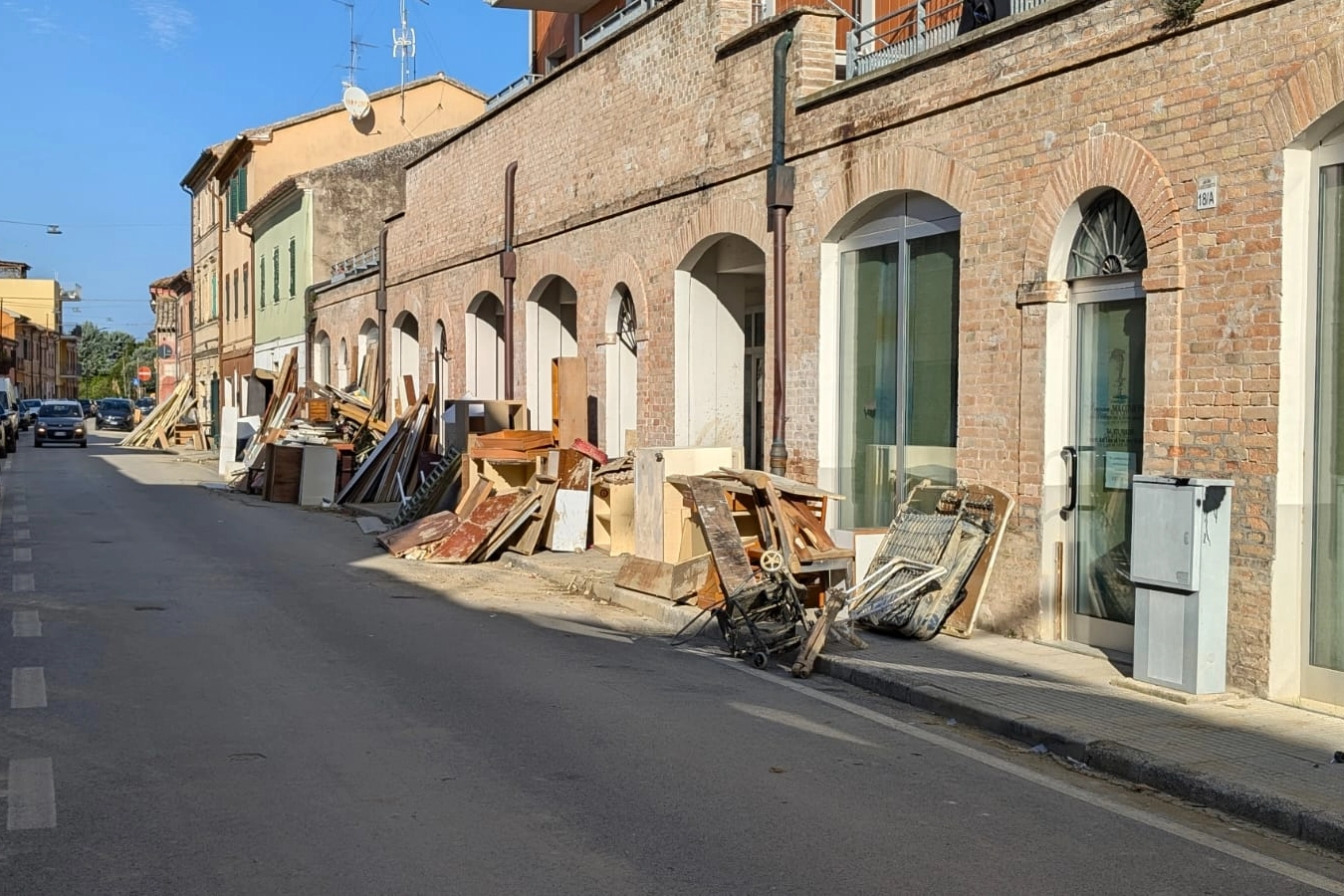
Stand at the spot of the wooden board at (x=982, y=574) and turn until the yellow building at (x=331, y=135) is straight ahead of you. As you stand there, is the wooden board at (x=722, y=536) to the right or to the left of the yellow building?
left

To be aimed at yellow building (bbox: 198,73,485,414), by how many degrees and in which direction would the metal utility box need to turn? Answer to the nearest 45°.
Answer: approximately 90° to its right

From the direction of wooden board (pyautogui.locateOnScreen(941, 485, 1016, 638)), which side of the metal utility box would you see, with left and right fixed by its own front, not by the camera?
right

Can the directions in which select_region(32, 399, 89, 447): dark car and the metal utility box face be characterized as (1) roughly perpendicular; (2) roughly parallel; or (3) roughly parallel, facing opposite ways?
roughly perpendicular

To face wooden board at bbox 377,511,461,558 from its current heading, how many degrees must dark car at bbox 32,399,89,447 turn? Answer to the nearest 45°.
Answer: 0° — it already faces it

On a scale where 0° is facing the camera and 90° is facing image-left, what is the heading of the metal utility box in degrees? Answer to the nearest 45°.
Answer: approximately 45°
